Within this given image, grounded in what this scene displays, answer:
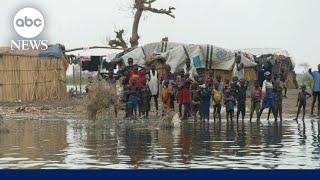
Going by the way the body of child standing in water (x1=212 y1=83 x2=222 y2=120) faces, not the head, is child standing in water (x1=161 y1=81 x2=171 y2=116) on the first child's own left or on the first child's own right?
on the first child's own right

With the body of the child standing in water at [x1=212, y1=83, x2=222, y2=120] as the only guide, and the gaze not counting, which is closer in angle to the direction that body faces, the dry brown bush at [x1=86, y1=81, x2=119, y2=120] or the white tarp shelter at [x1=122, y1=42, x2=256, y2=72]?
the dry brown bush

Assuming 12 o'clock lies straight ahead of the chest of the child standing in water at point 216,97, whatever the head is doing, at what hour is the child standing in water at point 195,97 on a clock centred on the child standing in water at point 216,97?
the child standing in water at point 195,97 is roughly at 3 o'clock from the child standing in water at point 216,97.

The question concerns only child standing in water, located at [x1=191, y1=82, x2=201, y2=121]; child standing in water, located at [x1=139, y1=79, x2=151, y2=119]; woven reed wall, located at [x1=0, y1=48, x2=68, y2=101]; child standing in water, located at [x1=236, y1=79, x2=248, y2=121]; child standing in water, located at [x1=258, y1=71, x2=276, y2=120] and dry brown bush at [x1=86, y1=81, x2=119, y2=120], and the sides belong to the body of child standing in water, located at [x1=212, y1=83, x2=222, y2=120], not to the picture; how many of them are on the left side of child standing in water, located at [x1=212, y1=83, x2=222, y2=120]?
2

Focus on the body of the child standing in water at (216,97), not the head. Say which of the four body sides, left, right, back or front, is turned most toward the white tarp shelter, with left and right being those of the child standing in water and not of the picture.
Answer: back

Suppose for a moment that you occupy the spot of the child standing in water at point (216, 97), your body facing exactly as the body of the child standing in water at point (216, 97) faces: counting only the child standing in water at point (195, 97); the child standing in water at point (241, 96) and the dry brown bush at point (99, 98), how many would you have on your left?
1

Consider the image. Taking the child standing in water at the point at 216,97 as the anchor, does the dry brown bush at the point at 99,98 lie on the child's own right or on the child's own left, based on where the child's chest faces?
on the child's own right

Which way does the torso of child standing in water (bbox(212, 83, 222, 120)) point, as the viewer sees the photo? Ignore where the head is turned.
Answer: toward the camera

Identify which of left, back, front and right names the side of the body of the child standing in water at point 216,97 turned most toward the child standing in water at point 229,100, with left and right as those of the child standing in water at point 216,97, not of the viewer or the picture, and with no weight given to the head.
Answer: left
